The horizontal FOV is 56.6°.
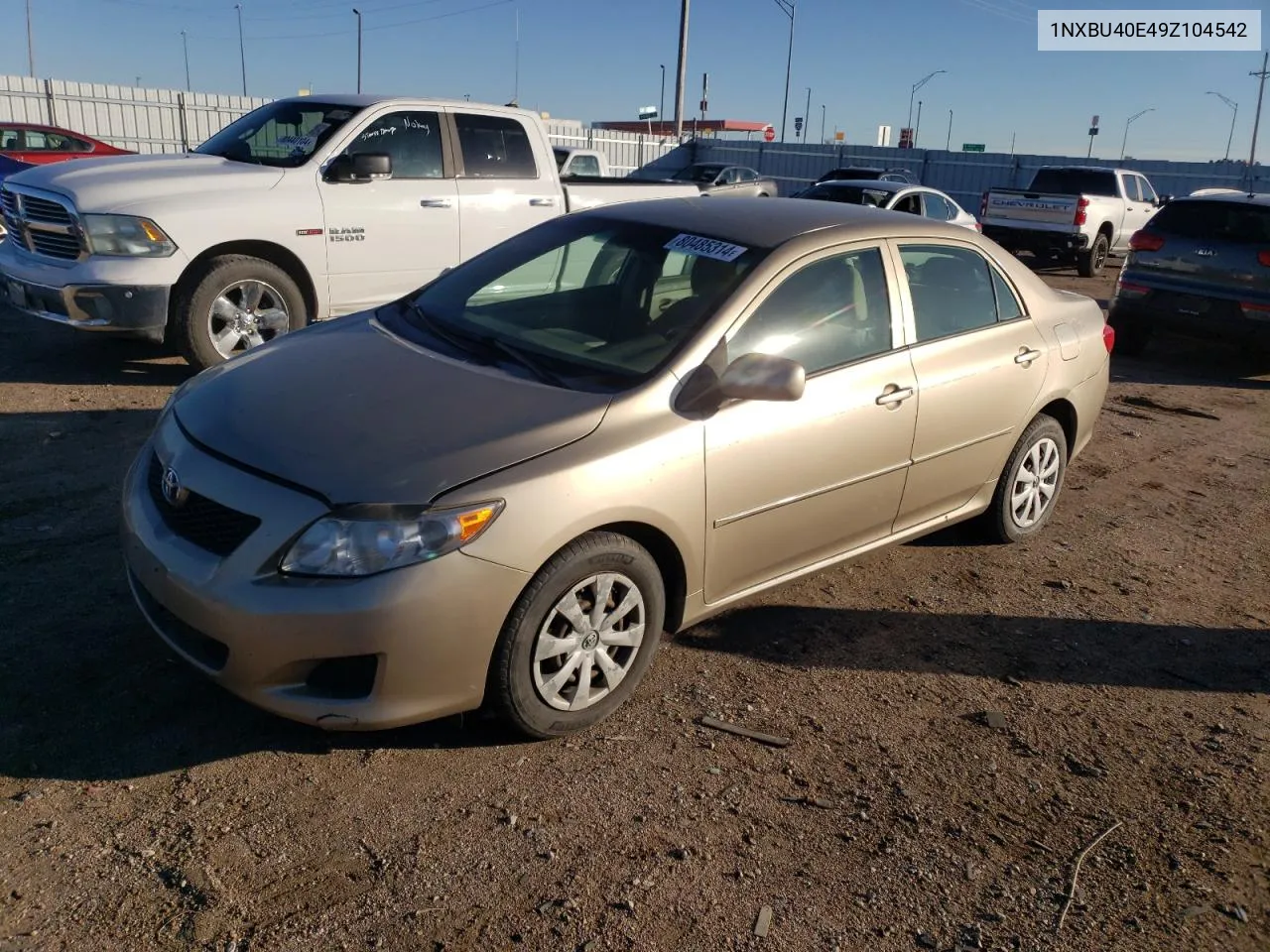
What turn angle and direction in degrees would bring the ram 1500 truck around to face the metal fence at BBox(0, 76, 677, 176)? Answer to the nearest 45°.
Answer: approximately 135° to its right

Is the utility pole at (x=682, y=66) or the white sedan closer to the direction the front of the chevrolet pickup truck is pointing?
the utility pole

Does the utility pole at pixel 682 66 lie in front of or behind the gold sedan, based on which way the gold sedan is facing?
behind

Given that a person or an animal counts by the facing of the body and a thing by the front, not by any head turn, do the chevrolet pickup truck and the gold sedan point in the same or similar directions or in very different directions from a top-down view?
very different directions

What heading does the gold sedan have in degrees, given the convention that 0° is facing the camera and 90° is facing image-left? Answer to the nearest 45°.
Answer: approximately 45°

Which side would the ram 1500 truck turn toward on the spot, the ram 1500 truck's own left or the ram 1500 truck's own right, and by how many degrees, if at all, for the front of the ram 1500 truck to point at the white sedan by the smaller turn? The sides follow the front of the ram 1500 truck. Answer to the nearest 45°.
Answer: approximately 180°

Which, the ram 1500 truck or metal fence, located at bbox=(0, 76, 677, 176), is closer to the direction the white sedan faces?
the ram 1500 truck
